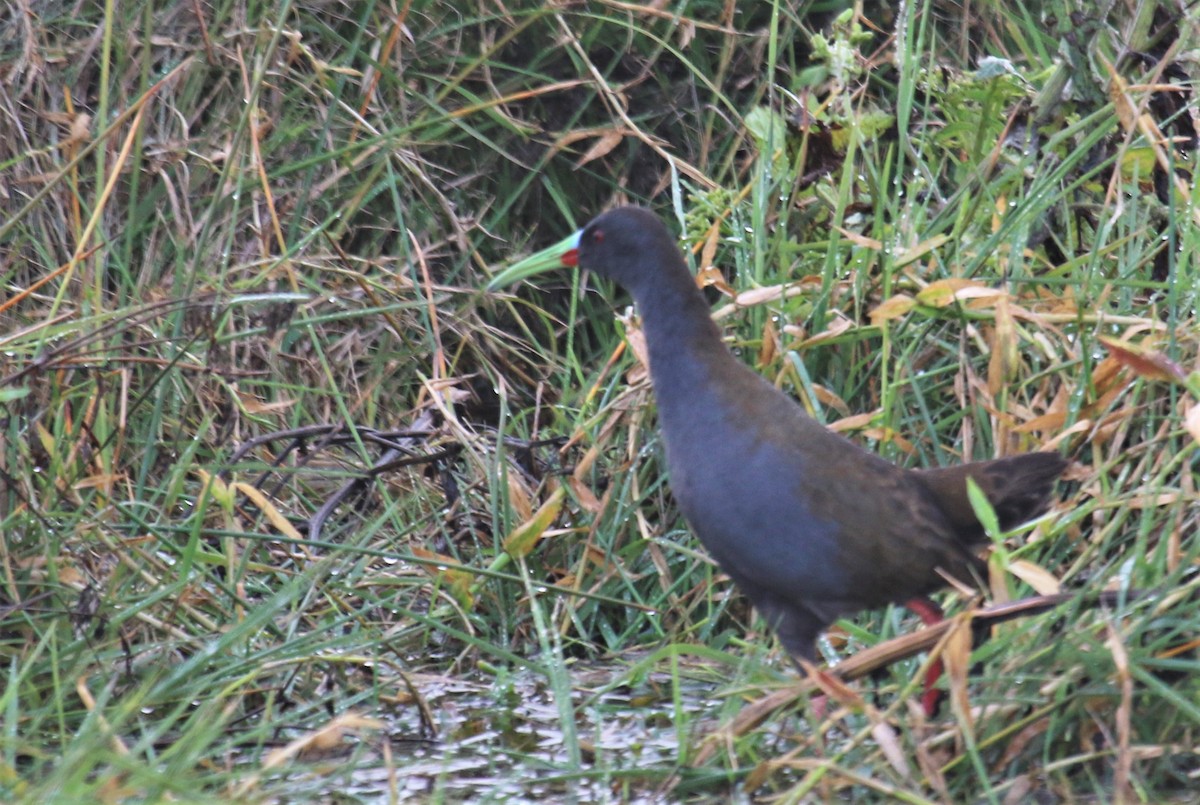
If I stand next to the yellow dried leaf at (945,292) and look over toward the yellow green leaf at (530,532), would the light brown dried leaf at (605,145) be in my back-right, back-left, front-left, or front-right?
front-right

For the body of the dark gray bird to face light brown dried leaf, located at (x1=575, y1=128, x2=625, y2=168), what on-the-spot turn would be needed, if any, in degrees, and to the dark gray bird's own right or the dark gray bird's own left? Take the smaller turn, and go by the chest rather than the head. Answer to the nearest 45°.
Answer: approximately 90° to the dark gray bird's own right

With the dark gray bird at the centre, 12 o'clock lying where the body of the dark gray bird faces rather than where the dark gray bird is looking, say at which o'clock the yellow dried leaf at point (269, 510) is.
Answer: The yellow dried leaf is roughly at 1 o'clock from the dark gray bird.

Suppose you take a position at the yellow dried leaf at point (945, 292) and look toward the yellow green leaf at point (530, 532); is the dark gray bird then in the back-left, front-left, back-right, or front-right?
front-left

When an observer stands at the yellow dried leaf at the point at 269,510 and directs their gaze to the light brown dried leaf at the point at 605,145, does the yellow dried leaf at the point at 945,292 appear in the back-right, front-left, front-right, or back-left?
front-right

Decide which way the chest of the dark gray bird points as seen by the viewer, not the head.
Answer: to the viewer's left

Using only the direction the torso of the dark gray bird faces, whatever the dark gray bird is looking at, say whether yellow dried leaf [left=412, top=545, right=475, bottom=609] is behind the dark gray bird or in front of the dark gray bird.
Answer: in front
